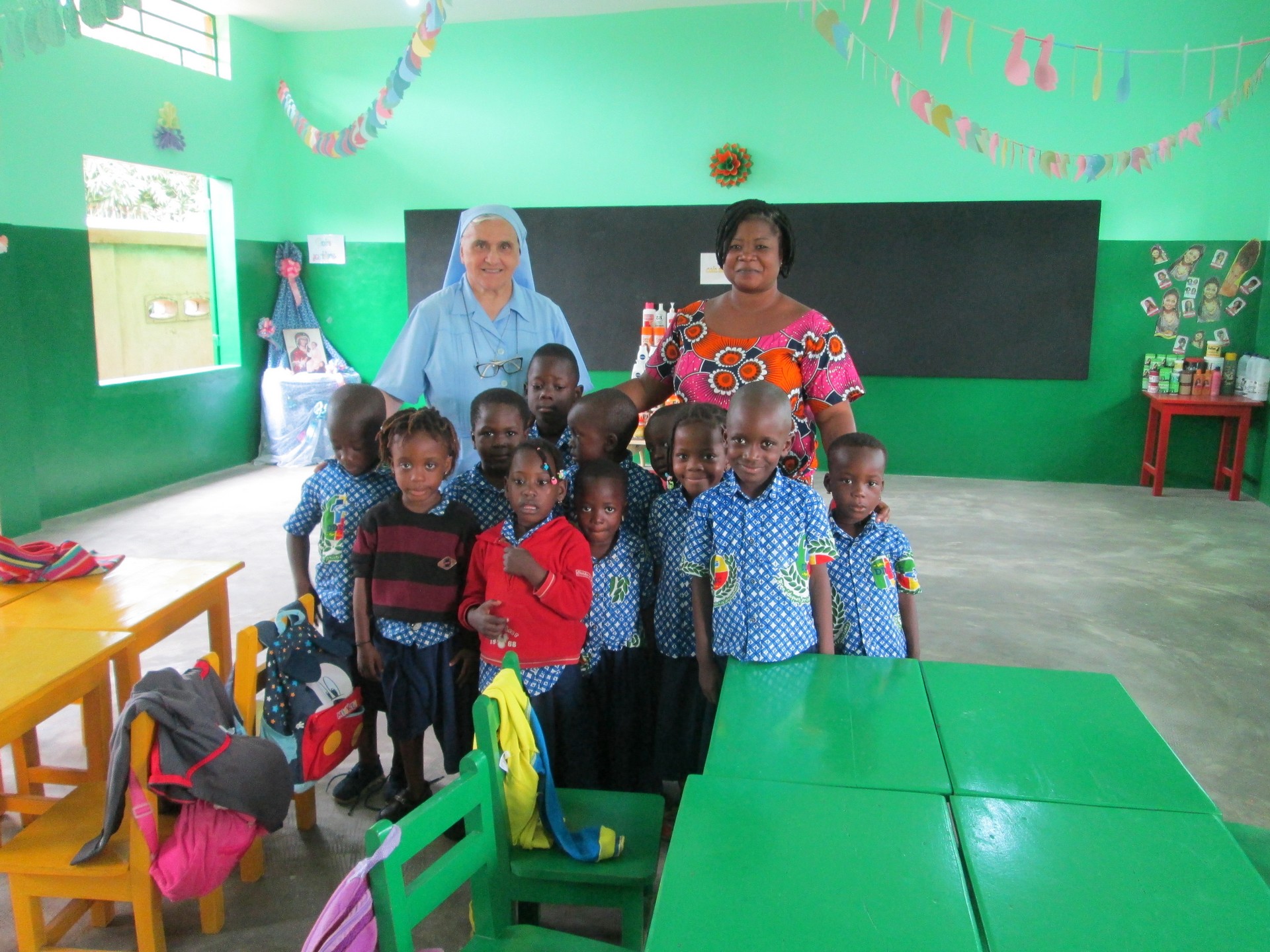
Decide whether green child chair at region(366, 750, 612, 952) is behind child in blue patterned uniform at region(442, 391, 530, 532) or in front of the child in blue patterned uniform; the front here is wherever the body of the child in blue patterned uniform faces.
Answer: in front

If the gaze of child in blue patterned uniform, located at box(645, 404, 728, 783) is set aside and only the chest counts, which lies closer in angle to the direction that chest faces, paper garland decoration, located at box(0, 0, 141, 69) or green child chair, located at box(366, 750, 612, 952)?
the green child chair

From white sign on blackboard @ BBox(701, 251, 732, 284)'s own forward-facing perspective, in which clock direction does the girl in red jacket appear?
The girl in red jacket is roughly at 12 o'clock from the white sign on blackboard.

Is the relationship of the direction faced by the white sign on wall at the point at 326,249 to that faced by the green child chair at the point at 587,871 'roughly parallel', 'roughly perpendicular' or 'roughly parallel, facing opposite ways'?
roughly perpendicular

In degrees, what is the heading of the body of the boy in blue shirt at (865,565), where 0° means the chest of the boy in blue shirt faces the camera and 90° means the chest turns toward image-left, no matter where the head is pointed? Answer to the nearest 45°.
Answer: approximately 0°

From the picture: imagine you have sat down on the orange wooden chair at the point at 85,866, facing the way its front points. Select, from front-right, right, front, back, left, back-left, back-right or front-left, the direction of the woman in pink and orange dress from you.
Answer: back

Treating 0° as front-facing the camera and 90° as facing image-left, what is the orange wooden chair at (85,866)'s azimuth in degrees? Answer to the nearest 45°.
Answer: approximately 90°

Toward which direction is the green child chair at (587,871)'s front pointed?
to the viewer's right

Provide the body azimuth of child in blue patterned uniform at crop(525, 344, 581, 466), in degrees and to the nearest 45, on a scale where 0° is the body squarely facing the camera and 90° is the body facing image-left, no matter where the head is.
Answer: approximately 0°

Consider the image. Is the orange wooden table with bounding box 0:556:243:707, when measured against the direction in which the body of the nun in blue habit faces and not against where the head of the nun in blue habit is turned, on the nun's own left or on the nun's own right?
on the nun's own right

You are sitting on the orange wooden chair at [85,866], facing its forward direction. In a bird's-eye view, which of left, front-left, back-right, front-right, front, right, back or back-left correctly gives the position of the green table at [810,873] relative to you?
back-left
